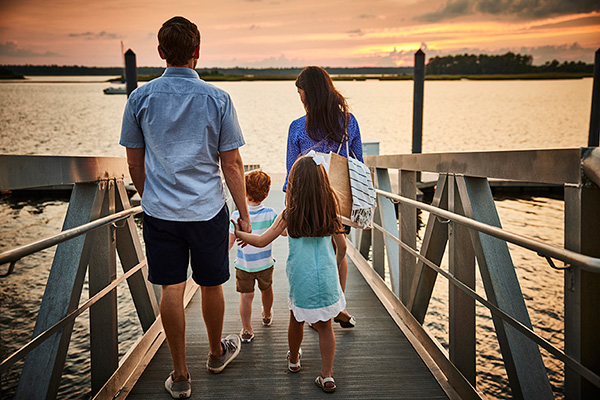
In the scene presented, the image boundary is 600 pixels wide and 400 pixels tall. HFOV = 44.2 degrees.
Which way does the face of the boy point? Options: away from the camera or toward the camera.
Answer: away from the camera

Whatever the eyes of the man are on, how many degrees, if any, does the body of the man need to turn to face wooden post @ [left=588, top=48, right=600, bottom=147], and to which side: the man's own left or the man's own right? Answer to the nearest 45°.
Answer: approximately 45° to the man's own right

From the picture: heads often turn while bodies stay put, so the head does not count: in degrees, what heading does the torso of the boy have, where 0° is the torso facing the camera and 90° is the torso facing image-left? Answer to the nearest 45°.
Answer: approximately 180°

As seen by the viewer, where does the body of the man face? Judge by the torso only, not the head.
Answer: away from the camera

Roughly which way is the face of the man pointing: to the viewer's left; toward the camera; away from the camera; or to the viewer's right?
away from the camera

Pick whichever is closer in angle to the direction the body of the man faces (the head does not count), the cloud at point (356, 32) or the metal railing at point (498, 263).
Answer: the cloud

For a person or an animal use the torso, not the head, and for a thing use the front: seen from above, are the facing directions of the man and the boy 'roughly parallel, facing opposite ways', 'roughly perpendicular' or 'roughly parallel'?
roughly parallel

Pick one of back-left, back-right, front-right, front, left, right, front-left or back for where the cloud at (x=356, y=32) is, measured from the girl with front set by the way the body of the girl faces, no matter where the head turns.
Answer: front

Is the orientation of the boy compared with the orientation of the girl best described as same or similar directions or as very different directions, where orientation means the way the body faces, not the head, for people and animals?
same or similar directions

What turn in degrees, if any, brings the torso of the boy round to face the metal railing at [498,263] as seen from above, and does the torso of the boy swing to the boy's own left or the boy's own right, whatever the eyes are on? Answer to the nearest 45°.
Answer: approximately 135° to the boy's own right

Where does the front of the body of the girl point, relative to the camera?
away from the camera

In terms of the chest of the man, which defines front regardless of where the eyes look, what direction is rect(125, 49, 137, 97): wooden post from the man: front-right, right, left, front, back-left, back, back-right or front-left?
front
